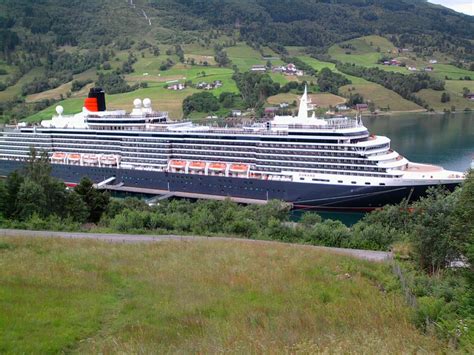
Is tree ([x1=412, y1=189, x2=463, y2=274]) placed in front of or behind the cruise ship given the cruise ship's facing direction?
in front

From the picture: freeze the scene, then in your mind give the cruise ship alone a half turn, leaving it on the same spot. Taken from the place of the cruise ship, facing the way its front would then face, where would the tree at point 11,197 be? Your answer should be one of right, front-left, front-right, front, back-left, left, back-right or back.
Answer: left

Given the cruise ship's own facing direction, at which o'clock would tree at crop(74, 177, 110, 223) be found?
The tree is roughly at 3 o'clock from the cruise ship.

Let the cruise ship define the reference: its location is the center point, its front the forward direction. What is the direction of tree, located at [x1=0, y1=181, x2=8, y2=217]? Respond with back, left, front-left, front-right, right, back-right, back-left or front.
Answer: right

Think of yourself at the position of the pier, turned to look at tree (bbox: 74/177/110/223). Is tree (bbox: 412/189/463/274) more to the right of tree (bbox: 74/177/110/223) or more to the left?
left

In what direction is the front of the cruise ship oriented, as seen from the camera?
facing the viewer and to the right of the viewer

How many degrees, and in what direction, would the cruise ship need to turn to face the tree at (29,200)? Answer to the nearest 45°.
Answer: approximately 90° to its right
